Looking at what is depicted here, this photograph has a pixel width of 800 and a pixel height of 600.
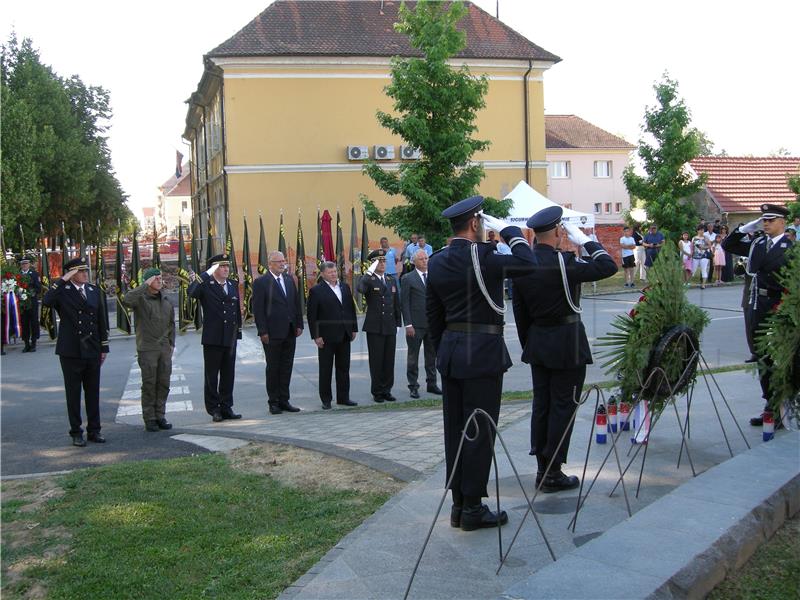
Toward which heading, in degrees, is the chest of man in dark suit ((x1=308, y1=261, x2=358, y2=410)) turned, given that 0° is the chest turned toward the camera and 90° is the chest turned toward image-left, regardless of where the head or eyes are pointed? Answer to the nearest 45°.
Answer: approximately 315°

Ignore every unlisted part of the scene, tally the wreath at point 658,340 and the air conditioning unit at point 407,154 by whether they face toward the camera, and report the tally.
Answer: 1

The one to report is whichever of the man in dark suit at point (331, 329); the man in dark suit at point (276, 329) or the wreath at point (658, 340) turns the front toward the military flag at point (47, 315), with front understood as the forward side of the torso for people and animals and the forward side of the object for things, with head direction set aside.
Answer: the wreath

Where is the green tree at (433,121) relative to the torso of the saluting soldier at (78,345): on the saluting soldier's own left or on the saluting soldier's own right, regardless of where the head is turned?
on the saluting soldier's own left

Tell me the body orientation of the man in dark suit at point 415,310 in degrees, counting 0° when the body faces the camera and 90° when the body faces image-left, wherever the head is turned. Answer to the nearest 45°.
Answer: approximately 315°

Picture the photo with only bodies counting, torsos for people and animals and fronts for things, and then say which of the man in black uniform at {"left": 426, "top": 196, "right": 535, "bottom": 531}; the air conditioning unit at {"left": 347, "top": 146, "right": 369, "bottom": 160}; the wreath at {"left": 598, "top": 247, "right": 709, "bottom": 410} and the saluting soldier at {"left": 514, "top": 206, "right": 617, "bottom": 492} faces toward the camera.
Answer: the air conditioning unit

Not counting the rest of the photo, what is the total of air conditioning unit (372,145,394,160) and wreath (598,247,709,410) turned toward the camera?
1

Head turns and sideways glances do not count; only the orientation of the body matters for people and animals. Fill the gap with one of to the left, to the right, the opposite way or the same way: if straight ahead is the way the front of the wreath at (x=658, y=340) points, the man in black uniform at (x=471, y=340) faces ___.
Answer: to the right
